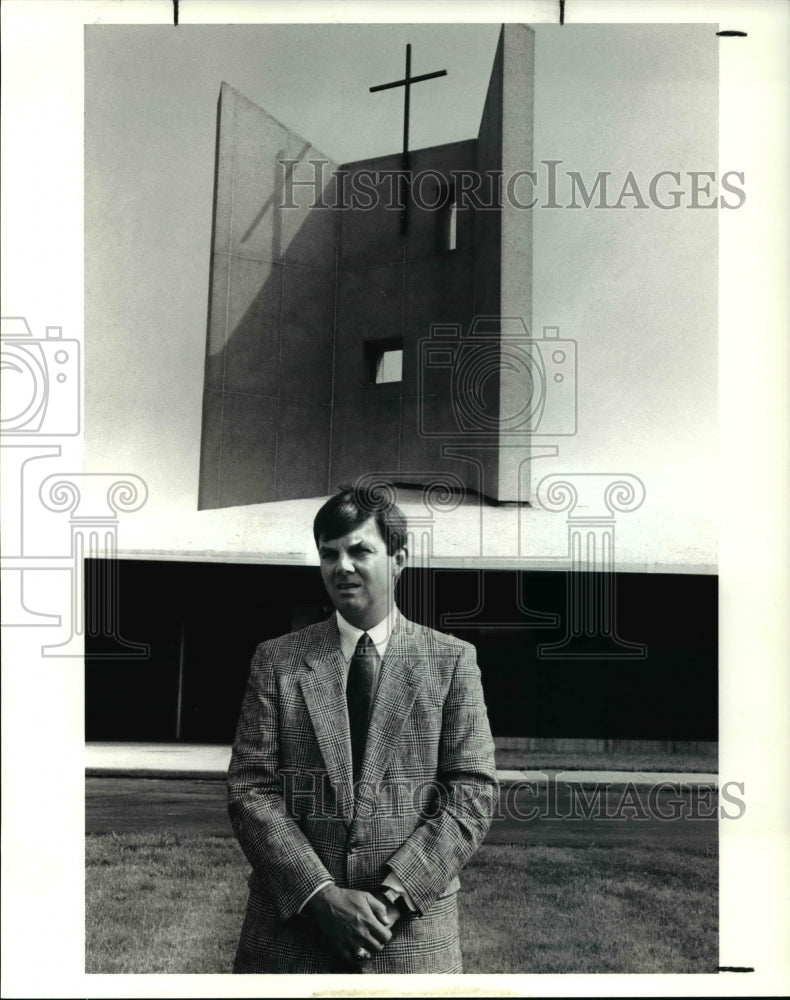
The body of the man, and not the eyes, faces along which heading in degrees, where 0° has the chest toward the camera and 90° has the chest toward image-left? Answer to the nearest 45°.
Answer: approximately 0°
